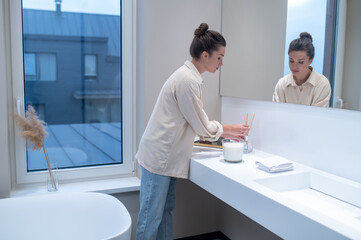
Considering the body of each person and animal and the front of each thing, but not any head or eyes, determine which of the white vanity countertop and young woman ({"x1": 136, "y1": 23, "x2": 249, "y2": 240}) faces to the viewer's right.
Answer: the young woman

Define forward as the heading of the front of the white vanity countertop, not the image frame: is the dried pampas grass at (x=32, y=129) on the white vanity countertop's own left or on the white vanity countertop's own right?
on the white vanity countertop's own right

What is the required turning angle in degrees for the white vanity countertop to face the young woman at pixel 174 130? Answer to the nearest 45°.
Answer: approximately 45° to its right

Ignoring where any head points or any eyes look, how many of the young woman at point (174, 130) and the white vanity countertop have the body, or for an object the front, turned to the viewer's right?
1

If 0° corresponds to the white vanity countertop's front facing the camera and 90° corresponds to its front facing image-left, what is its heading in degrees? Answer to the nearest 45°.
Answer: approximately 45°

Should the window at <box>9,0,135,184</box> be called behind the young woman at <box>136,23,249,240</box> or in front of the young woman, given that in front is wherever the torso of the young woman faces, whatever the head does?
behind

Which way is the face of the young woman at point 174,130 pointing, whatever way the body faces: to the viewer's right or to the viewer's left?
to the viewer's right

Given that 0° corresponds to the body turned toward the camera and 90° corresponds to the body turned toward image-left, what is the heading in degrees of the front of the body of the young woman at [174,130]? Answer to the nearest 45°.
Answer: approximately 270°

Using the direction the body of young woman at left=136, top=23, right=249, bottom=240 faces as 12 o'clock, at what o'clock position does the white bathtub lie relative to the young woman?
The white bathtub is roughly at 6 o'clock from the young woman.

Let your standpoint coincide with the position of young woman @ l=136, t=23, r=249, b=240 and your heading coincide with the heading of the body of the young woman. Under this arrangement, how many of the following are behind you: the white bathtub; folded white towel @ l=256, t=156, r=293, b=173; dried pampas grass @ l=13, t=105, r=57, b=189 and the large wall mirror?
2
